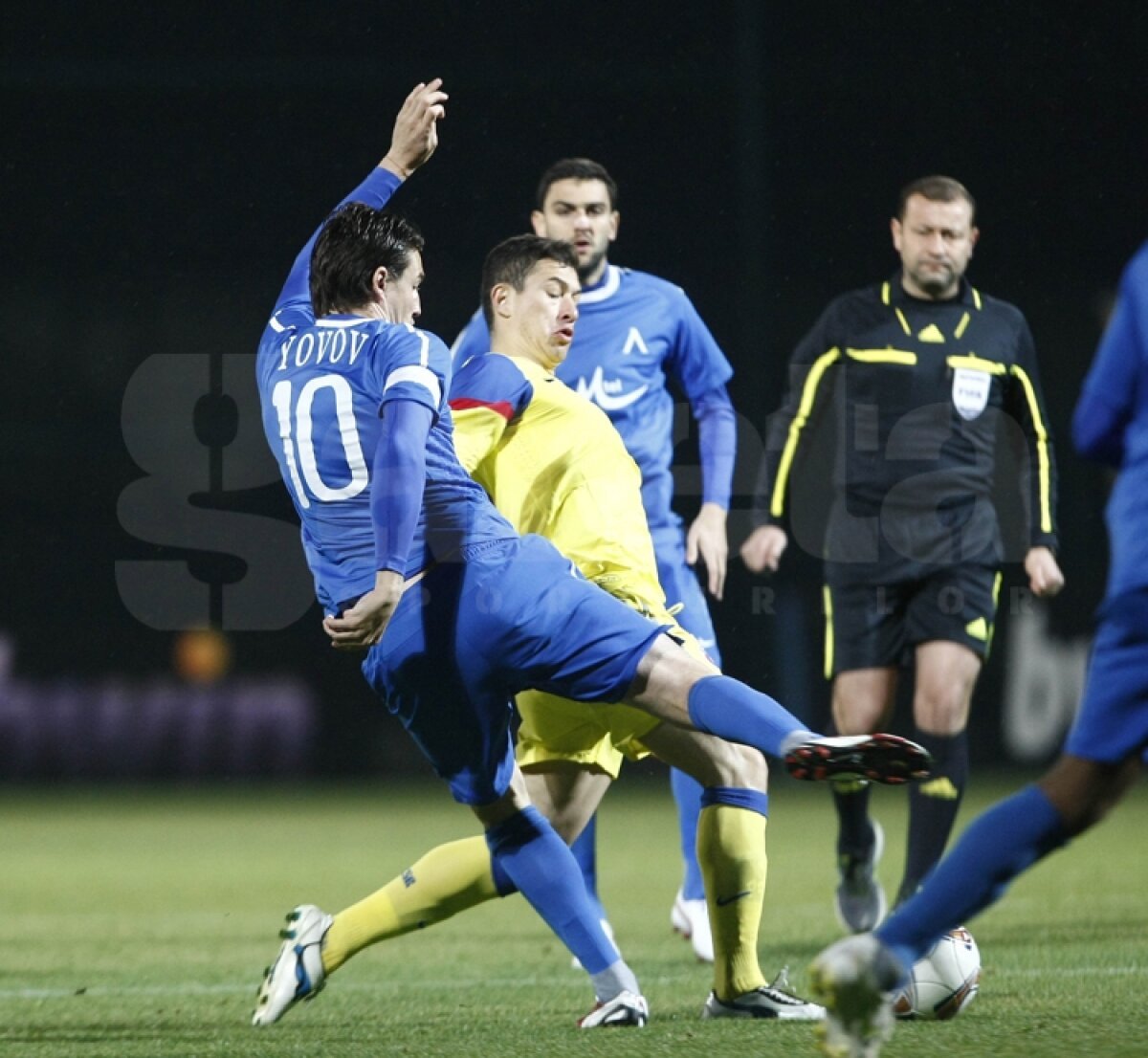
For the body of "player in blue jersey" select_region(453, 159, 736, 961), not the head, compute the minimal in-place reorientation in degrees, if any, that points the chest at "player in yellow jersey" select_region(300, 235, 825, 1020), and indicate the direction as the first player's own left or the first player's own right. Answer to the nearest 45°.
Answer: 0° — they already face them

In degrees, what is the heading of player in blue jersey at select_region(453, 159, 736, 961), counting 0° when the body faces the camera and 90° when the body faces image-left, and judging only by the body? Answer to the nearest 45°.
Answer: approximately 0°

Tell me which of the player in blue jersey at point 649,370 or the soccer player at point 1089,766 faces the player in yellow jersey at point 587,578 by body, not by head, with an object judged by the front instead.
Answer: the player in blue jersey

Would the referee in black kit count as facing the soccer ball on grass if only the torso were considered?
yes

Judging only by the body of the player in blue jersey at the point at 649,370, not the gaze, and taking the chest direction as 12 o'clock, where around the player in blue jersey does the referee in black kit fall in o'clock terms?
The referee in black kit is roughly at 9 o'clock from the player in blue jersey.
